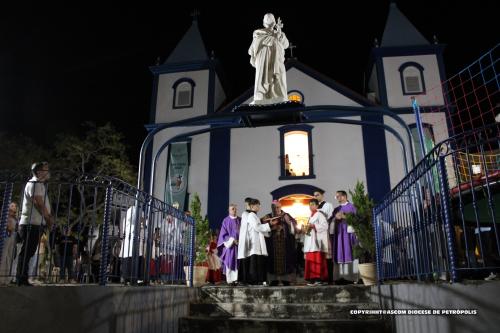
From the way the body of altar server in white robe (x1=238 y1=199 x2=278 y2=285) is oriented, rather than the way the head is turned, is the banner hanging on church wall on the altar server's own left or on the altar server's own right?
on the altar server's own left

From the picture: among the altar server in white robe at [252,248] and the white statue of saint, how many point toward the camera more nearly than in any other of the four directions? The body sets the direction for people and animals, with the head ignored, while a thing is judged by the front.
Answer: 1

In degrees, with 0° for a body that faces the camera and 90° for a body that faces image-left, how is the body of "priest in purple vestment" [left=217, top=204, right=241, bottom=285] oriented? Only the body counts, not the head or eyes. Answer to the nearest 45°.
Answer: approximately 315°

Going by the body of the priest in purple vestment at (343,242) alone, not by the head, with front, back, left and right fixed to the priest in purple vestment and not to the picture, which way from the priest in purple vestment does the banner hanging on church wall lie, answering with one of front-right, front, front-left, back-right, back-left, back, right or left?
right

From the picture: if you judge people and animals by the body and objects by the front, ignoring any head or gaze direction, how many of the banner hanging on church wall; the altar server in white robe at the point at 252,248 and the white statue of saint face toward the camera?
2

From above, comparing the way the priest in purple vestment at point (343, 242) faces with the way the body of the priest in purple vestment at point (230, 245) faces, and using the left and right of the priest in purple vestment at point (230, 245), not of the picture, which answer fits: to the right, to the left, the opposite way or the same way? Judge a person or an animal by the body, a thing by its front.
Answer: to the right

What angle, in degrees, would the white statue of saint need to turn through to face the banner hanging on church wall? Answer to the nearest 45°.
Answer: approximately 135° to its right

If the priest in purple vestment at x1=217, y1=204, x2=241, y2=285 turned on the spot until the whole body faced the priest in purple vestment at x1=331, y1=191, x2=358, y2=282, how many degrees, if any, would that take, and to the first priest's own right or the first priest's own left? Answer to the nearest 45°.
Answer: approximately 45° to the first priest's own left
